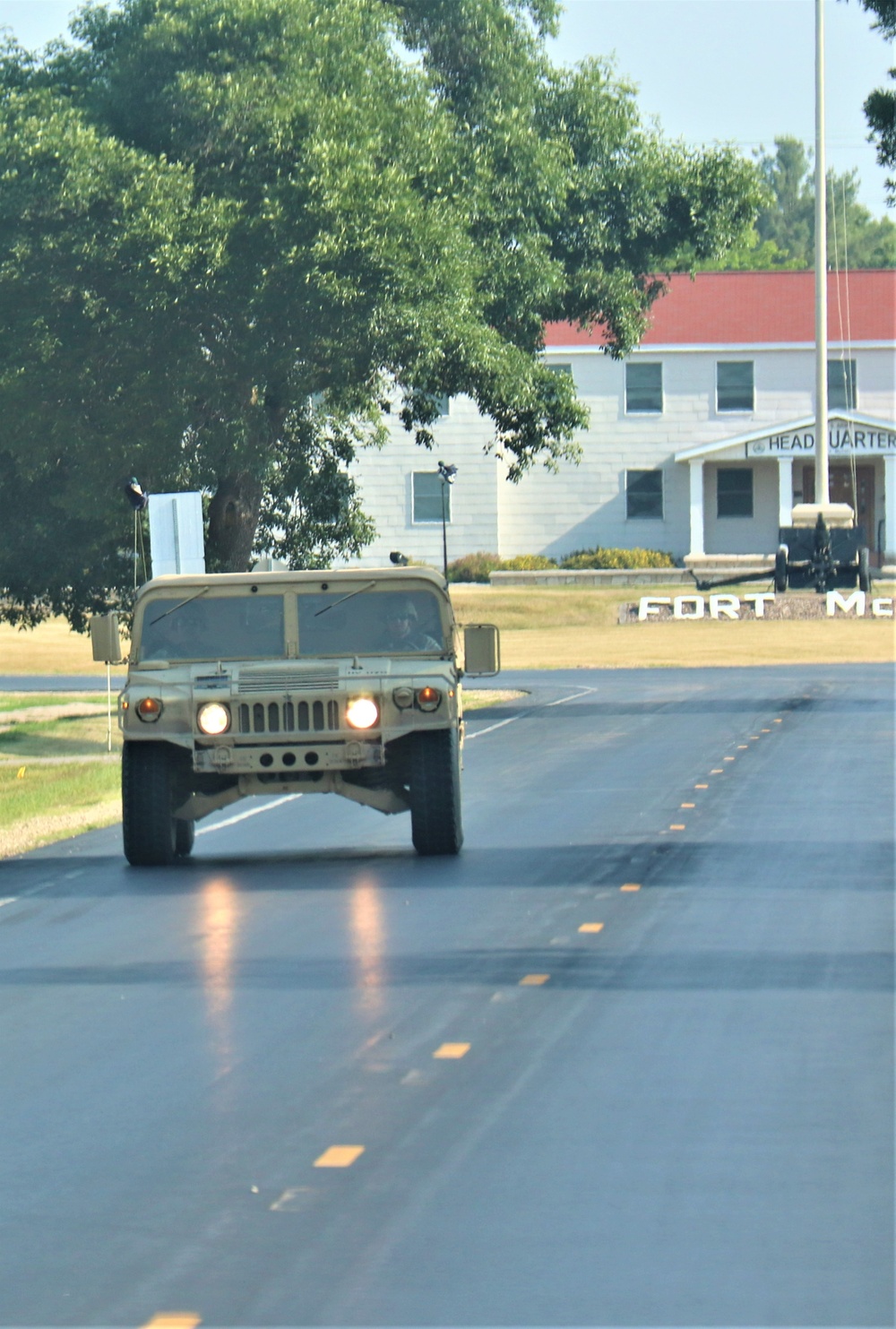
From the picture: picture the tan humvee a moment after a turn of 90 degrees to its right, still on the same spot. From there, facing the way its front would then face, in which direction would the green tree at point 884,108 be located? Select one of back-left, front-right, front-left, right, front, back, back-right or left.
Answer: back-right

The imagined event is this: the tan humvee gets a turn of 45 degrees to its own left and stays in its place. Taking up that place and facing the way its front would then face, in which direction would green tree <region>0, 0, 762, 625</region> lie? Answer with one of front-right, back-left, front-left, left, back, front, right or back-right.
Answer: back-left

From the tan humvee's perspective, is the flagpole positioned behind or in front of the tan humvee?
behind

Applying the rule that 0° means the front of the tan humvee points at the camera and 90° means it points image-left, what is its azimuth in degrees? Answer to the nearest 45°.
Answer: approximately 0°
